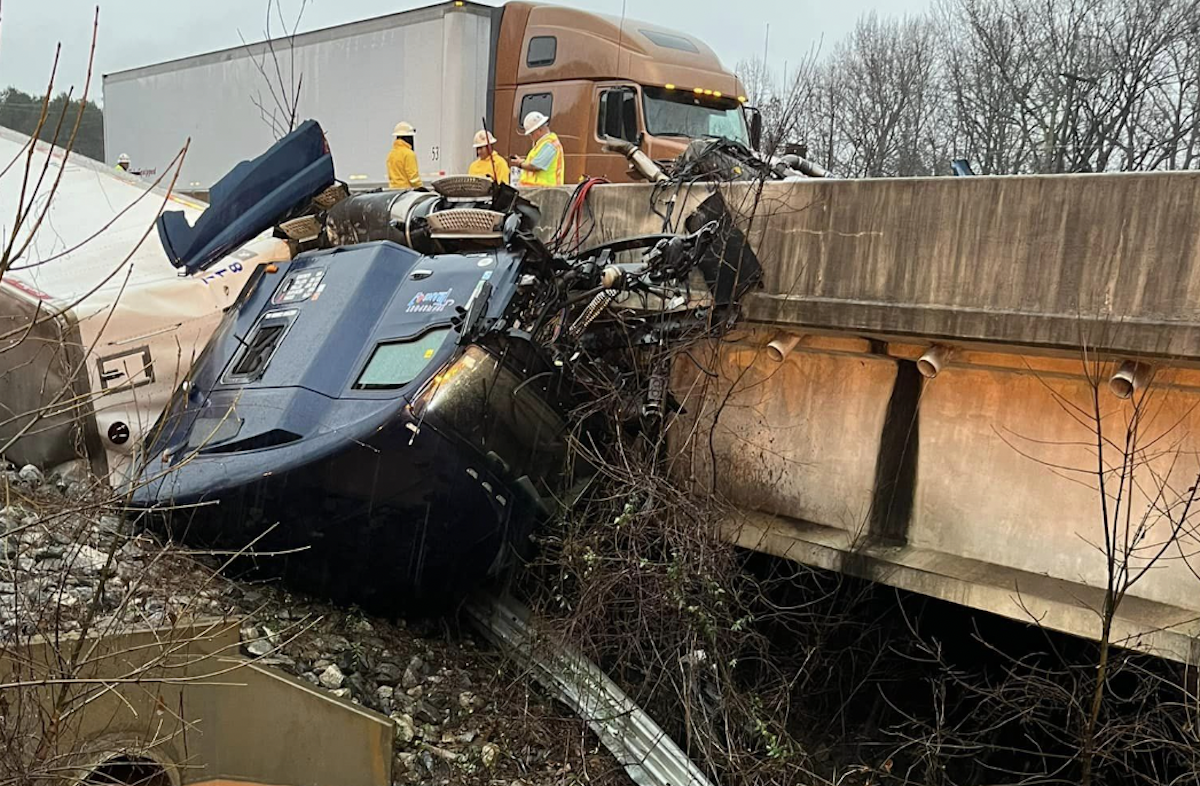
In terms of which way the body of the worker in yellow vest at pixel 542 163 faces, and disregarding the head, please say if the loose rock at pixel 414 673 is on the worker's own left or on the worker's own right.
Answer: on the worker's own left

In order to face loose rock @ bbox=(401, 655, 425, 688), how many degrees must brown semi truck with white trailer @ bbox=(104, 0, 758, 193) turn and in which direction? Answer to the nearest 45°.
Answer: approximately 45° to its right

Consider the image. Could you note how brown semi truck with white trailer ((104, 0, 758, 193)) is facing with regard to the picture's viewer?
facing the viewer and to the right of the viewer

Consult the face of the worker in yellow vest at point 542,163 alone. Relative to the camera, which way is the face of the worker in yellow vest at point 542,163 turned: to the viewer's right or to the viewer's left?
to the viewer's left

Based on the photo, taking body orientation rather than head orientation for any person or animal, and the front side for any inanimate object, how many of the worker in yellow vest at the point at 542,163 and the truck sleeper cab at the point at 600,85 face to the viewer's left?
1

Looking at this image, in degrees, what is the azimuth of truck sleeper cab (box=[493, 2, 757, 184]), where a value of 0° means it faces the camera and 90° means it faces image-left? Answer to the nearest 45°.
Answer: approximately 315°

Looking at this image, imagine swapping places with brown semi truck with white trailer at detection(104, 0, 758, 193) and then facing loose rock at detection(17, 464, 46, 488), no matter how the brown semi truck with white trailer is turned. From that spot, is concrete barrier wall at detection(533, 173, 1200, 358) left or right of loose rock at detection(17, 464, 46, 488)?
left

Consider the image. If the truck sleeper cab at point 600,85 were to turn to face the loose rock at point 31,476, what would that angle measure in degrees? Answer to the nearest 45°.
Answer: approximately 90° to its right

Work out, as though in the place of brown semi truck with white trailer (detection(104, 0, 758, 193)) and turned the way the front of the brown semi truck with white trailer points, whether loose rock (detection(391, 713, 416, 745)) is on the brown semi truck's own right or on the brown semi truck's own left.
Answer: on the brown semi truck's own right

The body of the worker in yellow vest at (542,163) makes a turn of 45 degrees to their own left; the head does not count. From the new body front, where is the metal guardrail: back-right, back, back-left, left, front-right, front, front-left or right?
front-left

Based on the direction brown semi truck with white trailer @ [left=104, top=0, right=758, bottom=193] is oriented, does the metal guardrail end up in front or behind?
in front

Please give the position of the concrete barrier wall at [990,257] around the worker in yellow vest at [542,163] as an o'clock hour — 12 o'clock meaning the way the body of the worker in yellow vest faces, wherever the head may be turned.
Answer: The concrete barrier wall is roughly at 8 o'clock from the worker in yellow vest.

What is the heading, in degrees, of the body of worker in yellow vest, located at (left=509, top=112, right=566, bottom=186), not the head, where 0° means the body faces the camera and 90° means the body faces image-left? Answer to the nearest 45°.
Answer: approximately 90°

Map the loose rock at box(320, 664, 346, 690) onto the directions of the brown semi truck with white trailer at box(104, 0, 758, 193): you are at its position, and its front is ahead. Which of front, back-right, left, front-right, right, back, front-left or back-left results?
front-right
